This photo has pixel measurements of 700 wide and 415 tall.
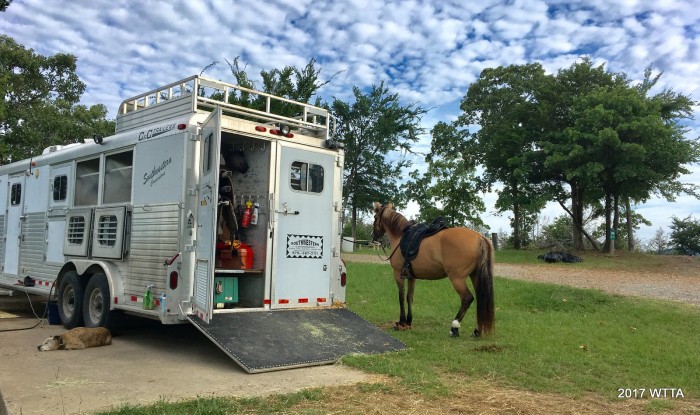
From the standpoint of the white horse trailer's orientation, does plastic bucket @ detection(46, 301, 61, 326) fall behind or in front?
in front

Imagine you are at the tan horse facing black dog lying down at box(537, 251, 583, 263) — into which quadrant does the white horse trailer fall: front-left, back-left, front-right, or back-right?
back-left

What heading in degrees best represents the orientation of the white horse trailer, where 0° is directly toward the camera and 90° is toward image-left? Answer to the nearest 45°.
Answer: approximately 135°

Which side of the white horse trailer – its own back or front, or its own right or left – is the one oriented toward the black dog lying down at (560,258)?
right

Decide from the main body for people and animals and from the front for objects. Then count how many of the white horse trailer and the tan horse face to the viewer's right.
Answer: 0

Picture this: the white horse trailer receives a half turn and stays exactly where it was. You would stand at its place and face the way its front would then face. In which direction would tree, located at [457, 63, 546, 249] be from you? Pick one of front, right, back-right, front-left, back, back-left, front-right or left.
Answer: left

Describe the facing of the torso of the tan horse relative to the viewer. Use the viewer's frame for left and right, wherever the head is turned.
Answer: facing away from the viewer and to the left of the viewer

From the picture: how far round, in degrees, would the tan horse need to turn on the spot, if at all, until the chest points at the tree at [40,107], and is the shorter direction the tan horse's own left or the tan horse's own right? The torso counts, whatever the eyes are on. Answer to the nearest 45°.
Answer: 0° — it already faces it
